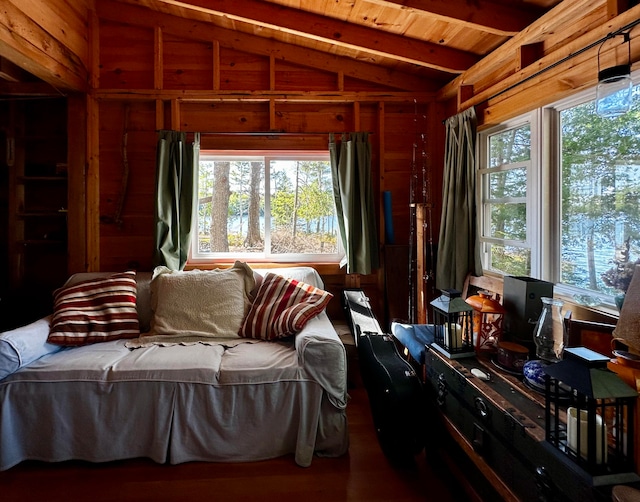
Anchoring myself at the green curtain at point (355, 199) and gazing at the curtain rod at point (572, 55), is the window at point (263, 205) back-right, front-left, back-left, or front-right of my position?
back-right

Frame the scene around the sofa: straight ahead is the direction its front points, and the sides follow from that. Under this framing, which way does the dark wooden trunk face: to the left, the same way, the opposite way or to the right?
to the right

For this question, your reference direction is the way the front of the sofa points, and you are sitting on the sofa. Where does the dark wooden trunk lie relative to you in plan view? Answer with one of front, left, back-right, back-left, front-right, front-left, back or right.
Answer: front-left

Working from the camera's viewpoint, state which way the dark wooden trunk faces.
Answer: facing the viewer and to the left of the viewer

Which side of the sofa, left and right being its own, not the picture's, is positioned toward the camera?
front

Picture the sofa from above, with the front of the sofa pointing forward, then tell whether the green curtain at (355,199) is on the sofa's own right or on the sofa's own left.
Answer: on the sofa's own left

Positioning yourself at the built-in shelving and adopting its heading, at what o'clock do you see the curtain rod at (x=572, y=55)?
The curtain rod is roughly at 11 o'clock from the built-in shelving.

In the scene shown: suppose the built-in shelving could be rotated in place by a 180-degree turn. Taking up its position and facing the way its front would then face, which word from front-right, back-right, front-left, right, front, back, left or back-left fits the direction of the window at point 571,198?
back-right

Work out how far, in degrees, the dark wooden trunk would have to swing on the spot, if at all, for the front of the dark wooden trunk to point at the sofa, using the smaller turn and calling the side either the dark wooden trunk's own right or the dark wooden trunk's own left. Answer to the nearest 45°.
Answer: approximately 45° to the dark wooden trunk's own right

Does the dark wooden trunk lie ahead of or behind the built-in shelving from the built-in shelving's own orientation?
ahead
